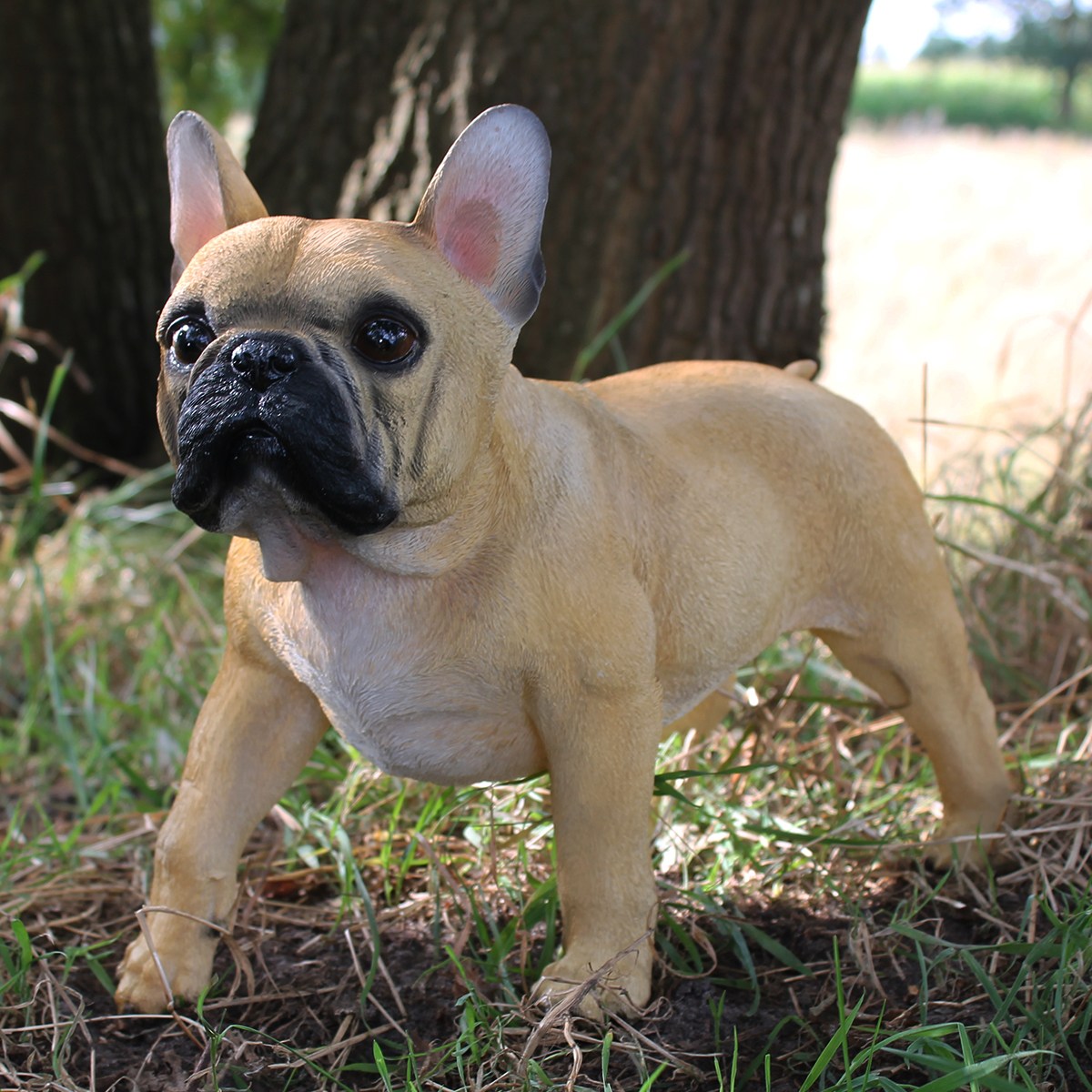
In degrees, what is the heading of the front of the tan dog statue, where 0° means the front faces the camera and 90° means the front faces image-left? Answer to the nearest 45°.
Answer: approximately 45°

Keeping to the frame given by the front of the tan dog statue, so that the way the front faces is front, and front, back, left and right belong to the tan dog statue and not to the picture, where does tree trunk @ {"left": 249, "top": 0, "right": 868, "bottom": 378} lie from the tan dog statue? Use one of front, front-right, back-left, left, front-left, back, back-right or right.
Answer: back-right

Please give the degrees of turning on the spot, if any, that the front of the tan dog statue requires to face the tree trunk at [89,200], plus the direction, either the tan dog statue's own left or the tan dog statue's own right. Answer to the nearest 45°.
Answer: approximately 90° to the tan dog statue's own right
